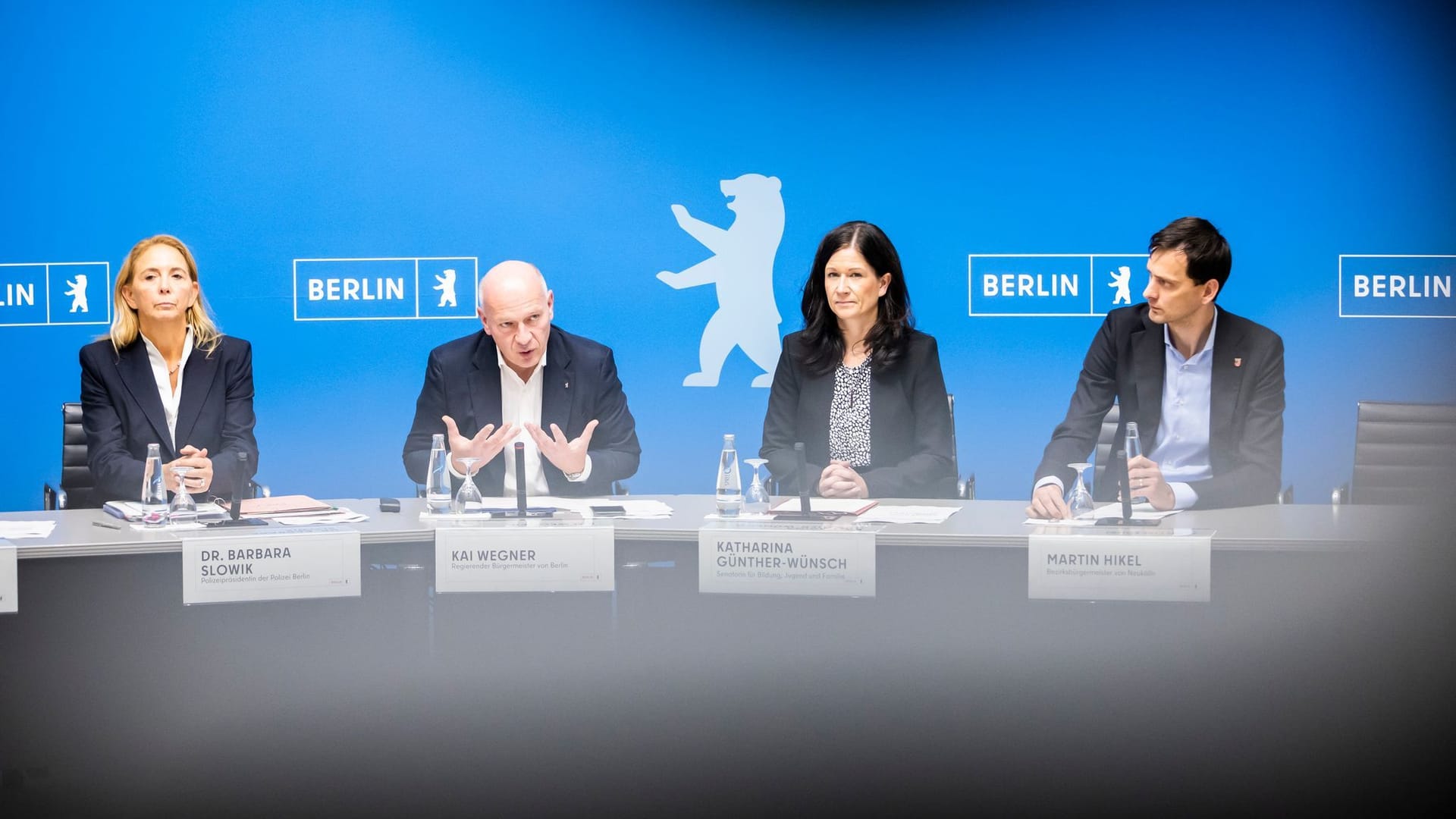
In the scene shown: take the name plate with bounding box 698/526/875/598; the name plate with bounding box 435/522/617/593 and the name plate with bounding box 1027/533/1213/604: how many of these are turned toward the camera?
3

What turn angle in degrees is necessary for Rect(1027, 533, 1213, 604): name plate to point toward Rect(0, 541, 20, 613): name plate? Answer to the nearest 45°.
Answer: approximately 90° to its right

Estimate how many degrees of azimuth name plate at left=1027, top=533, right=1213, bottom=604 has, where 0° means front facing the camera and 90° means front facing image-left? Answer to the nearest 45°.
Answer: approximately 0°

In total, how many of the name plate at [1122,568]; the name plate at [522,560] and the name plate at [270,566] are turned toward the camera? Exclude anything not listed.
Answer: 3

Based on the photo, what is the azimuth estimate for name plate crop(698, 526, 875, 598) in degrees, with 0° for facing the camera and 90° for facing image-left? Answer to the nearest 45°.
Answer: approximately 0°

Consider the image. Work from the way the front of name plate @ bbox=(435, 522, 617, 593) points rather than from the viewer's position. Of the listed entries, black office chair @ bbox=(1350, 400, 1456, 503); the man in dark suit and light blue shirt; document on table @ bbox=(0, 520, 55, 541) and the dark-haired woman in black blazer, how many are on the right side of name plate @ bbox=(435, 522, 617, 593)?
1
